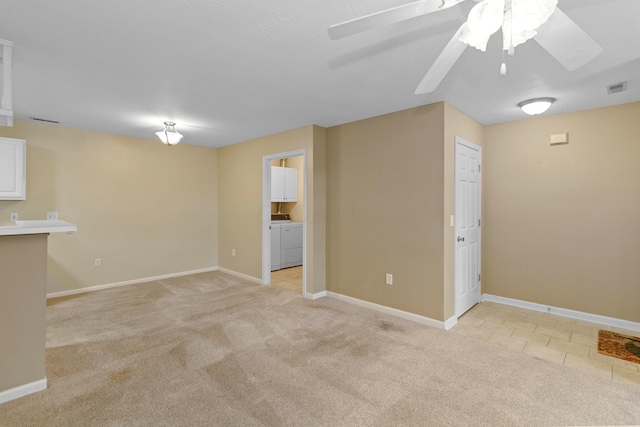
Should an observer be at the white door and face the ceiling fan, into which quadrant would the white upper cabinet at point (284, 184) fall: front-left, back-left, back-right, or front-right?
back-right

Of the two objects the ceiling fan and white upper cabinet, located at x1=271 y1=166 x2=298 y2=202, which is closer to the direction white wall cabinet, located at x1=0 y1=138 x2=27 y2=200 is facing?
the ceiling fan

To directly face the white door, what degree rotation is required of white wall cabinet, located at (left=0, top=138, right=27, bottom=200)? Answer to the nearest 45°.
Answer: approximately 45° to its left

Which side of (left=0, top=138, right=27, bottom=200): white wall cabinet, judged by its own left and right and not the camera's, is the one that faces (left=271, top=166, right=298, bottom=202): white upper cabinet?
left

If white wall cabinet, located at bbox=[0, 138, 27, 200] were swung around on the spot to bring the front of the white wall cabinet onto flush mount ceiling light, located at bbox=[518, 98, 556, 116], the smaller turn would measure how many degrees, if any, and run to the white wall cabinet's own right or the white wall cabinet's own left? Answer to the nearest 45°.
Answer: approximately 45° to the white wall cabinet's own left

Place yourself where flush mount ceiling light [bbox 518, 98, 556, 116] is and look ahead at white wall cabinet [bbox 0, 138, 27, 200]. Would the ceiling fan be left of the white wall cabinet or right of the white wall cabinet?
left
